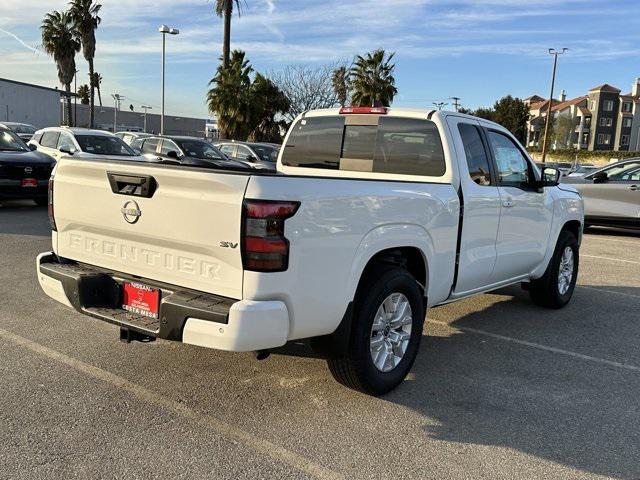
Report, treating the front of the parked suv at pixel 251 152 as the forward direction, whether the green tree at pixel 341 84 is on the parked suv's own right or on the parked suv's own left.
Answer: on the parked suv's own left

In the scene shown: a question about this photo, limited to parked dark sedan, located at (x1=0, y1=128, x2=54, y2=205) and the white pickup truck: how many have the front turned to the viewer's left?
0

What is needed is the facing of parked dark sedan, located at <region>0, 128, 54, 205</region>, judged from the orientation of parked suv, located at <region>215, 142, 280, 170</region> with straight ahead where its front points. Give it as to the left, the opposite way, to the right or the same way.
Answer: the same way

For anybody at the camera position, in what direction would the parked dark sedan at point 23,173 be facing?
facing the viewer and to the right of the viewer

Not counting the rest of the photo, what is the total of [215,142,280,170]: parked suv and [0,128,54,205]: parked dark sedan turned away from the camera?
0

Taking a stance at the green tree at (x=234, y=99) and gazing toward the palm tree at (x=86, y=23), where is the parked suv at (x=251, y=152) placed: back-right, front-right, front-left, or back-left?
back-left

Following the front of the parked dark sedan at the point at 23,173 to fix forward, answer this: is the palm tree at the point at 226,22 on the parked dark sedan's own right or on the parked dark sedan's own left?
on the parked dark sedan's own left

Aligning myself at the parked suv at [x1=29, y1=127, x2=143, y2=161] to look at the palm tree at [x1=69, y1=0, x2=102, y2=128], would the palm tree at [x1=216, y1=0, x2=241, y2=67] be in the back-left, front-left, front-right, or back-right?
front-right

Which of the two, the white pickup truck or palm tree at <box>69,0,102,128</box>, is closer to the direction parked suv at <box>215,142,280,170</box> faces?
the white pickup truck

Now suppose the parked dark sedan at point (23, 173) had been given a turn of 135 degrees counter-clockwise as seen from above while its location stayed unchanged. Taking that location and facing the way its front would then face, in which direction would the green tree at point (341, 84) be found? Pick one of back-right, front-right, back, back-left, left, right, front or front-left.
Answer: front-right

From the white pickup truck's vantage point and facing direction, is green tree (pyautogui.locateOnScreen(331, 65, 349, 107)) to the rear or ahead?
ahead

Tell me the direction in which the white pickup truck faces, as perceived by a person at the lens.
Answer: facing away from the viewer and to the right of the viewer

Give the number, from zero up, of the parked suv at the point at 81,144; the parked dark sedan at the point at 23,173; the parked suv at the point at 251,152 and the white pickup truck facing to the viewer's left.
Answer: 0

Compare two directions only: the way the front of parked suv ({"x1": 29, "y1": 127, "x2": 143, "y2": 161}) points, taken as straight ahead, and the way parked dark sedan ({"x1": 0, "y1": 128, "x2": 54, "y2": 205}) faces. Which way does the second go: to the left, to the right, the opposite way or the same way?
the same way

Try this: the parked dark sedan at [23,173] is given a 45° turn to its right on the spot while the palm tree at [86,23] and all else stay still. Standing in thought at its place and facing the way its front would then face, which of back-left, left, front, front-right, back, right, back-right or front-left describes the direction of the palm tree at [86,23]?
back

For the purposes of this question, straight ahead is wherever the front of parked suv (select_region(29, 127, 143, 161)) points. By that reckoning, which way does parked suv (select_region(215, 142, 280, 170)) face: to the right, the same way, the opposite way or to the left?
the same way
